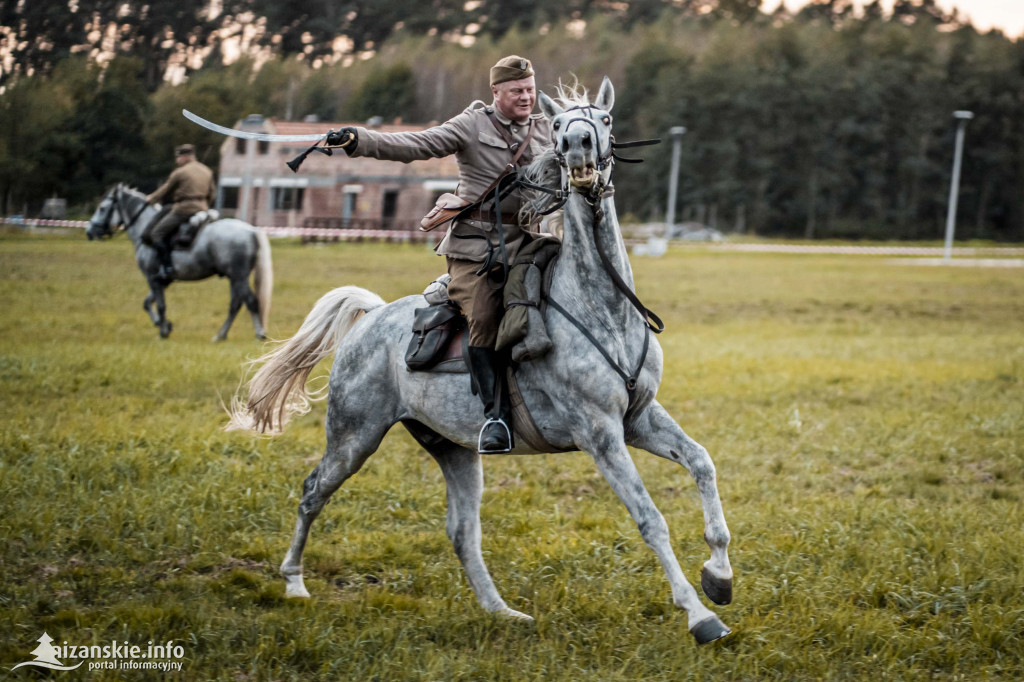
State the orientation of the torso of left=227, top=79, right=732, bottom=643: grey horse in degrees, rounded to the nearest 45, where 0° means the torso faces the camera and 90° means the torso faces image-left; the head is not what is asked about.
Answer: approximately 315°

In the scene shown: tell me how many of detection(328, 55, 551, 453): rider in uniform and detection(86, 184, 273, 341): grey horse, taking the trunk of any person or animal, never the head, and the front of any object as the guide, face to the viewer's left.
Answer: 1

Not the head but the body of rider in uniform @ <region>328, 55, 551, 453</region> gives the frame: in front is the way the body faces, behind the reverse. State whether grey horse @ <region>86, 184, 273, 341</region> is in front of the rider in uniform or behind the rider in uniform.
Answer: behind

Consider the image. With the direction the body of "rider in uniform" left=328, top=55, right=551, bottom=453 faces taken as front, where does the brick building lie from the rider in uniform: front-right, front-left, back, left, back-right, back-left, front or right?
back-left

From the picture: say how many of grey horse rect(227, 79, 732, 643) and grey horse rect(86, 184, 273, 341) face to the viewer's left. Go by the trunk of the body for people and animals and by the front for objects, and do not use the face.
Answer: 1

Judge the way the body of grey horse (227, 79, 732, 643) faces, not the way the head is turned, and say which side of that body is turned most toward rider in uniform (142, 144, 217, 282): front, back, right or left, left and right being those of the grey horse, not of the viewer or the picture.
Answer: back

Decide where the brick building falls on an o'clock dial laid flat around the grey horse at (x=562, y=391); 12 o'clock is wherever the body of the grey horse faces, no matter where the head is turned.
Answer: The brick building is roughly at 7 o'clock from the grey horse.

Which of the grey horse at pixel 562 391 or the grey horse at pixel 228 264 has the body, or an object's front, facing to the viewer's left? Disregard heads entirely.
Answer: the grey horse at pixel 228 264

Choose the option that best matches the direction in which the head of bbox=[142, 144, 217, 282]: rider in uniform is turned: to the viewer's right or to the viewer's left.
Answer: to the viewer's left

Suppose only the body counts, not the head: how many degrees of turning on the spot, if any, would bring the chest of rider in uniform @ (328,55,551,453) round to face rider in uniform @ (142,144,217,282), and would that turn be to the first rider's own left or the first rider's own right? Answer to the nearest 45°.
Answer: approximately 135° to the first rider's own left

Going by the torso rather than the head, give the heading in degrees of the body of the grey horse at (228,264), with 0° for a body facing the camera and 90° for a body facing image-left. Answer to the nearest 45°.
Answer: approximately 90°

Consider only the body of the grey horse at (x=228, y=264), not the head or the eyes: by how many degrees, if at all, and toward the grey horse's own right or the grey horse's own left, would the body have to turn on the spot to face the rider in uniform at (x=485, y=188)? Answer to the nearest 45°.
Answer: approximately 90° to the grey horse's own left

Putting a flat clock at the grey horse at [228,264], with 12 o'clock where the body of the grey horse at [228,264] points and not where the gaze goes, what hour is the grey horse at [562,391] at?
the grey horse at [562,391] is roughly at 9 o'clock from the grey horse at [228,264].

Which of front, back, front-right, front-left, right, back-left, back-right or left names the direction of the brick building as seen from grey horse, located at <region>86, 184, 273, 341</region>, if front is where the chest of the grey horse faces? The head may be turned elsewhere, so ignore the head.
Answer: right

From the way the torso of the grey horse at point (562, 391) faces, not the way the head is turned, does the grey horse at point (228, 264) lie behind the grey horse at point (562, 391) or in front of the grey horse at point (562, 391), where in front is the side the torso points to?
behind
